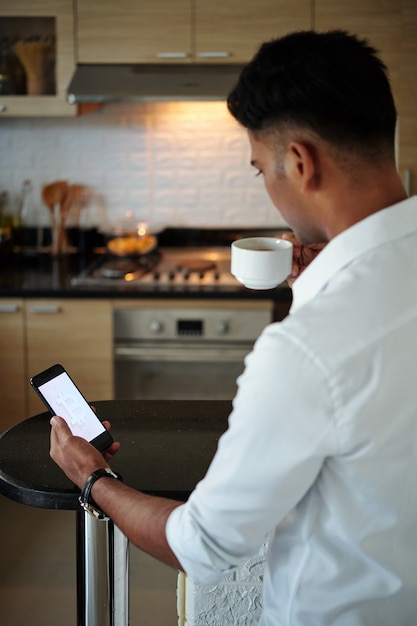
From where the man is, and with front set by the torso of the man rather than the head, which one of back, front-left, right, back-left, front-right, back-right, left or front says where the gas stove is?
front-right

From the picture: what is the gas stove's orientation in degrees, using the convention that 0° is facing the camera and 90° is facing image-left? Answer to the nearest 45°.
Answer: approximately 0°

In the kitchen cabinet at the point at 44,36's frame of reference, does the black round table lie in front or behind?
in front

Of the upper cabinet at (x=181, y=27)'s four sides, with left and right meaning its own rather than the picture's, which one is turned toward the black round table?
front
